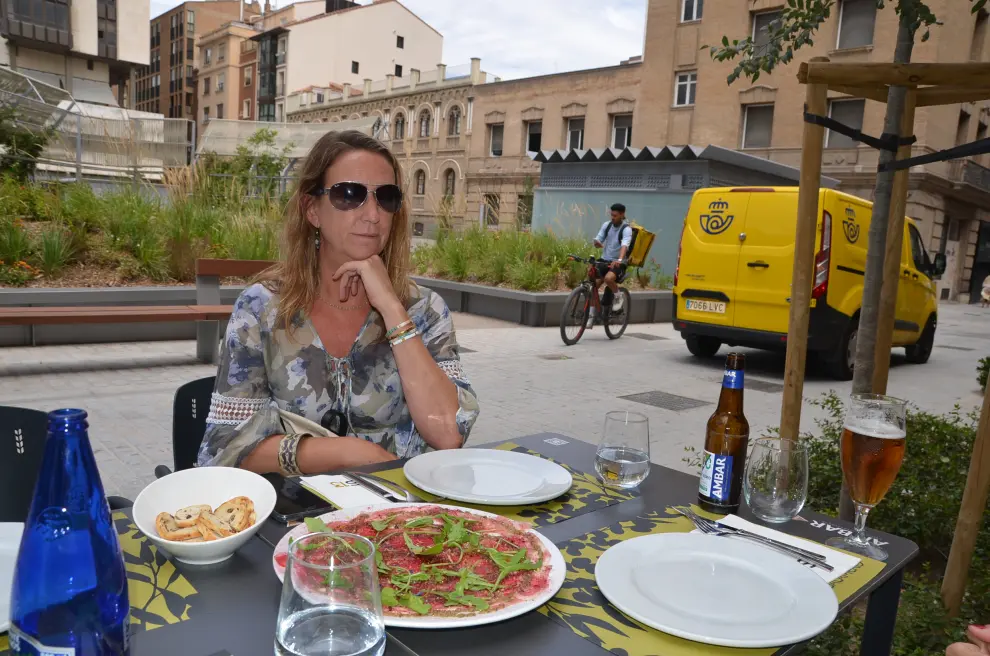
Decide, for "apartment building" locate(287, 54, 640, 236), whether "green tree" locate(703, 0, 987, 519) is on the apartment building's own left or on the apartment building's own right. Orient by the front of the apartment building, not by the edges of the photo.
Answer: on the apartment building's own left

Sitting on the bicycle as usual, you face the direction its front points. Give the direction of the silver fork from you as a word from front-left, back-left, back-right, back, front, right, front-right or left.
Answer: front-left

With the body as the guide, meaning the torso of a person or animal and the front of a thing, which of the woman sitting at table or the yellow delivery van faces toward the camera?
the woman sitting at table

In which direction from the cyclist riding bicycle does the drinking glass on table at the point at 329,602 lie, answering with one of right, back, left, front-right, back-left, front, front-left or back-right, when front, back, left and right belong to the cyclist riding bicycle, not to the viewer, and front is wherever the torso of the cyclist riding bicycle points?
front-left

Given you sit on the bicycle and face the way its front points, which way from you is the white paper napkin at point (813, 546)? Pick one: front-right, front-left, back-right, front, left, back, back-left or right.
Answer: front-left

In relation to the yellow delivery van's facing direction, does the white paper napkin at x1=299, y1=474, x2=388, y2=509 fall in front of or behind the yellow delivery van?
behind

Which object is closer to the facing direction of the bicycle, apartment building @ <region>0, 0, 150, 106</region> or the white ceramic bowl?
the white ceramic bowl

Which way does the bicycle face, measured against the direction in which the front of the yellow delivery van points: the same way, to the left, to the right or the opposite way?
the opposite way

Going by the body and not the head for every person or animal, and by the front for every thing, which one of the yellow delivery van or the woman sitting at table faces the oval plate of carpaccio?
the woman sitting at table

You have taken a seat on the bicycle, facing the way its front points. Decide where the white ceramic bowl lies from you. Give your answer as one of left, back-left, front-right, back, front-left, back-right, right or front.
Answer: front-left

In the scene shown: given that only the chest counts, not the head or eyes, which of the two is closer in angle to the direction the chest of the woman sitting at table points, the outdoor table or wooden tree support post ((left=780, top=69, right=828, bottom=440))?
the outdoor table

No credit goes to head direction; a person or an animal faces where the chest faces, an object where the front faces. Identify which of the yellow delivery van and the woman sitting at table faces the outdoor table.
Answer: the woman sitting at table

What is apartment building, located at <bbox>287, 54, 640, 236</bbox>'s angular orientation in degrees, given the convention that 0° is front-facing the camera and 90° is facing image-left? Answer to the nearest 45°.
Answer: approximately 45°

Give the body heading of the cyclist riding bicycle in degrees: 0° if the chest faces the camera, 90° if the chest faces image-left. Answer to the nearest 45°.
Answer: approximately 45°

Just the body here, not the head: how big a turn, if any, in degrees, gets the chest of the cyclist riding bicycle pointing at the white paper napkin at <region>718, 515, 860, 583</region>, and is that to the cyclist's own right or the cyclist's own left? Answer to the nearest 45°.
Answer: approximately 45° to the cyclist's own left

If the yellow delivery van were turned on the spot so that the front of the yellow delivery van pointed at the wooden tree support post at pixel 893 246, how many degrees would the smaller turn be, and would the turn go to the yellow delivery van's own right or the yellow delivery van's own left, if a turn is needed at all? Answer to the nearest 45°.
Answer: approximately 135° to the yellow delivery van's own right

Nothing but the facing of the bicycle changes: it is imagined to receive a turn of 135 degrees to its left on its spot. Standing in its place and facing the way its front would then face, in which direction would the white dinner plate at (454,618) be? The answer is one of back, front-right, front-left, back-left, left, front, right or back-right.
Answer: right

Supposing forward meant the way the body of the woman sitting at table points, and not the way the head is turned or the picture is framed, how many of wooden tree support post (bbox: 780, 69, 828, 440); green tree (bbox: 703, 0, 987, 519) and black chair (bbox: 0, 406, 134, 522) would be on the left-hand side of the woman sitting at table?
2

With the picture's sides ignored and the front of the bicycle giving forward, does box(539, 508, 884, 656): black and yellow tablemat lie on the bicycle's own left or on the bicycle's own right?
on the bicycle's own left

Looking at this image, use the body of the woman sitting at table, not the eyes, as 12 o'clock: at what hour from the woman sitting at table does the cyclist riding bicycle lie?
The cyclist riding bicycle is roughly at 7 o'clock from the woman sitting at table.

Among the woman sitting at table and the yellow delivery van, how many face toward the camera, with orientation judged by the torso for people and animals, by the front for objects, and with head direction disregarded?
1
